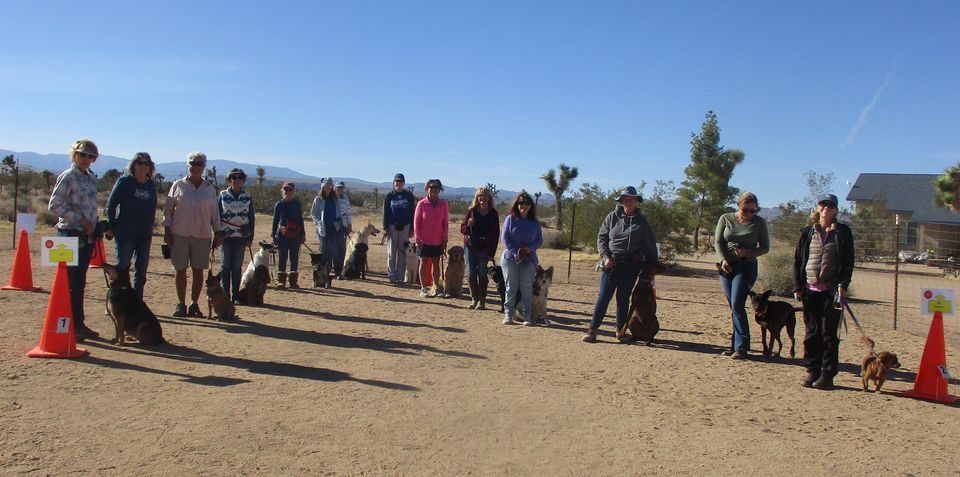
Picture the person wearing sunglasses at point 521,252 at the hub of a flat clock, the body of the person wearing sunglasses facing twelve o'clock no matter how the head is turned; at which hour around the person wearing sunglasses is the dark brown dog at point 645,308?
The dark brown dog is roughly at 10 o'clock from the person wearing sunglasses.

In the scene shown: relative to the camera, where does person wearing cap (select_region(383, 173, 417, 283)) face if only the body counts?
toward the camera

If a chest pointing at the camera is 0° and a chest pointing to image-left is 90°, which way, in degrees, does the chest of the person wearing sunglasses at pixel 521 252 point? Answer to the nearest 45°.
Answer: approximately 0°

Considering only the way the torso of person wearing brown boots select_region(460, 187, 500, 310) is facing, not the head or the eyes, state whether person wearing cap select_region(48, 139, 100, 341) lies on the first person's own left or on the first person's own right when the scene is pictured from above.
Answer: on the first person's own right

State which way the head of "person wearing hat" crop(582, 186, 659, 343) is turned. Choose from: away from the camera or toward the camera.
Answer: toward the camera

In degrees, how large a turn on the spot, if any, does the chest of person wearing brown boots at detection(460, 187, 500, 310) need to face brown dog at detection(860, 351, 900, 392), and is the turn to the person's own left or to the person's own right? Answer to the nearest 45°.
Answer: approximately 45° to the person's own left

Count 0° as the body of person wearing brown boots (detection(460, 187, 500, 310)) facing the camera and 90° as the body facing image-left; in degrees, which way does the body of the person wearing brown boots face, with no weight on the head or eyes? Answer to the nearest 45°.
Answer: approximately 0°

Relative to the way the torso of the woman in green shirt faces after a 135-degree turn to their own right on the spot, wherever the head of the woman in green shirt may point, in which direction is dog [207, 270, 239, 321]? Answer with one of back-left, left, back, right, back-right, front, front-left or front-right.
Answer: front-left

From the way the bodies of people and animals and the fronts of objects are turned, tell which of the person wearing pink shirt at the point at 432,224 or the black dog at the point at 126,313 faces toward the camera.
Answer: the person wearing pink shirt

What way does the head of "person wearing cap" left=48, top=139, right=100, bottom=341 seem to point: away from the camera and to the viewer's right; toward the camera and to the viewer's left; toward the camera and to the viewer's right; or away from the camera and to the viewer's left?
toward the camera and to the viewer's right

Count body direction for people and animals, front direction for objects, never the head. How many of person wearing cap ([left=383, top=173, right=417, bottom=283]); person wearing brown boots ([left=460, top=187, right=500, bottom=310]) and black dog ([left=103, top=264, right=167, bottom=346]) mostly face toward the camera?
2

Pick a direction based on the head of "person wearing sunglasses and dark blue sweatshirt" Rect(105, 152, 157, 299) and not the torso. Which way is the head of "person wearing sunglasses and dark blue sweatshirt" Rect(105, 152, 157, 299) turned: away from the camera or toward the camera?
toward the camera

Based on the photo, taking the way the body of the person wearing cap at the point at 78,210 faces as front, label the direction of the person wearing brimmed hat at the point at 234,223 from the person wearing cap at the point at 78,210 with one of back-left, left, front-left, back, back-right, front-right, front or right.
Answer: left

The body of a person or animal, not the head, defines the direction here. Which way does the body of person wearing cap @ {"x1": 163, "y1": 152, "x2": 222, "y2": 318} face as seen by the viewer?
toward the camera

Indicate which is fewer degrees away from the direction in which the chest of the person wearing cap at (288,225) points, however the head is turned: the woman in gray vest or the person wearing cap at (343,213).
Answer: the woman in gray vest

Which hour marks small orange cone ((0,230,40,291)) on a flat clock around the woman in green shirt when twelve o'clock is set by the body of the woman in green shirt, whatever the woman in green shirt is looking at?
The small orange cone is roughly at 3 o'clock from the woman in green shirt.

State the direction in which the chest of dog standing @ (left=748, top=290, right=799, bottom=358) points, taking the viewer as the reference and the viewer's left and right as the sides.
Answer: facing the viewer and to the left of the viewer

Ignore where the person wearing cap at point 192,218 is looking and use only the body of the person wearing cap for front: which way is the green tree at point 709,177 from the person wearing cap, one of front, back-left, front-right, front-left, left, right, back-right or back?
back-left
